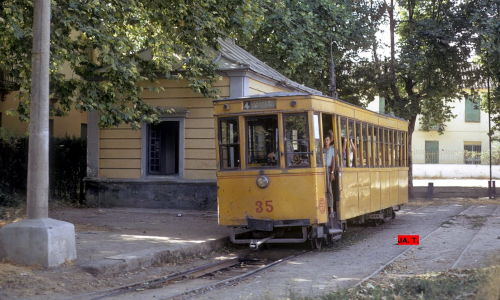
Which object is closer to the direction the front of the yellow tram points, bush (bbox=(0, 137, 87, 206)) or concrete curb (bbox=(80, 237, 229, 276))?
the concrete curb

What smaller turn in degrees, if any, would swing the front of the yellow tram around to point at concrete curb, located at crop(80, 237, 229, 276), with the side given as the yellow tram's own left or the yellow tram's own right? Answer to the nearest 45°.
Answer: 0° — it already faces it

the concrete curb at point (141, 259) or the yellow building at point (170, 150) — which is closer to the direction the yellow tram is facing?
the concrete curb

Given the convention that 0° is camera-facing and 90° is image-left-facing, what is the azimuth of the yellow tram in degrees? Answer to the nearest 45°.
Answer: approximately 45°

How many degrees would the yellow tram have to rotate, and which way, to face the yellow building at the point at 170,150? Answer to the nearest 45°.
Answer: approximately 90° to its right

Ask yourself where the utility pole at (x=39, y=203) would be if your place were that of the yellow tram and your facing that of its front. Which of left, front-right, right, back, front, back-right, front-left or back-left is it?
front

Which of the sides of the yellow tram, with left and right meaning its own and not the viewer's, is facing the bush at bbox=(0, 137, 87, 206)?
right

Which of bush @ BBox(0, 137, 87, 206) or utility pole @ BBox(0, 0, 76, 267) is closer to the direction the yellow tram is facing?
the utility pole

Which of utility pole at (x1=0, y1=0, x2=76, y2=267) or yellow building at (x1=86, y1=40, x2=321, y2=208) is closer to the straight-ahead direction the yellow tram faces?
the utility pole
